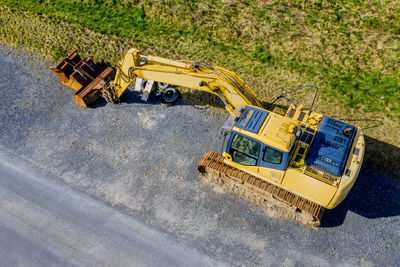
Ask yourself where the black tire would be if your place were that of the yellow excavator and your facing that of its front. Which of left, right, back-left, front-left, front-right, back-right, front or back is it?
front

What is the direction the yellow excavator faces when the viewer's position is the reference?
facing away from the viewer and to the left of the viewer
